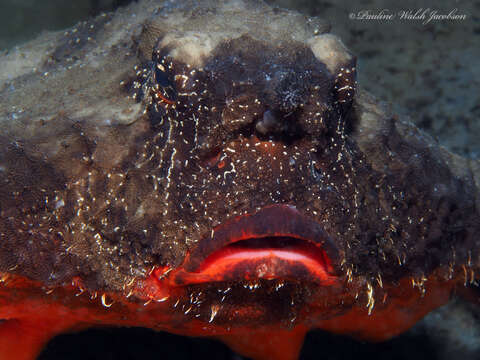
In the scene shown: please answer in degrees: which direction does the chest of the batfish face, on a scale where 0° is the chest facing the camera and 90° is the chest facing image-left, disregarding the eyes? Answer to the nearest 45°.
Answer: approximately 0°
